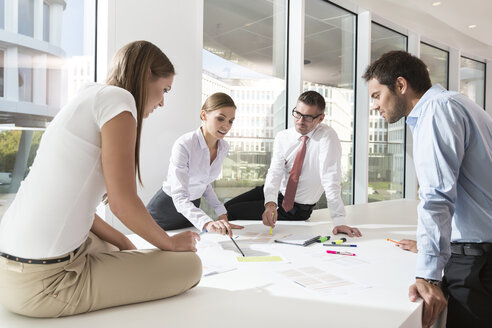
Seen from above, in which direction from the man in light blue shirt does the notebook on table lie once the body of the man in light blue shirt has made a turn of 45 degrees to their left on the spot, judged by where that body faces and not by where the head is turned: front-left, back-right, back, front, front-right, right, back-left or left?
right

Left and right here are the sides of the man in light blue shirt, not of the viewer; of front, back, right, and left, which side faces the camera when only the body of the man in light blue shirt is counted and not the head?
left

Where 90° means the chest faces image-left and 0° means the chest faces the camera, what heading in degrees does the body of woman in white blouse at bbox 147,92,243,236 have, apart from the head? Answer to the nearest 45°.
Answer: approximately 315°

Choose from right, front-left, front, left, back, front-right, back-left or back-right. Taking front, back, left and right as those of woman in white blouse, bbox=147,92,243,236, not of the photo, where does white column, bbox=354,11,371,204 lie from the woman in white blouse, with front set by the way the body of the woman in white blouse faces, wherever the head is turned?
left

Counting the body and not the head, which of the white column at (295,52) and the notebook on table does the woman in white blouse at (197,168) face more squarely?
the notebook on table

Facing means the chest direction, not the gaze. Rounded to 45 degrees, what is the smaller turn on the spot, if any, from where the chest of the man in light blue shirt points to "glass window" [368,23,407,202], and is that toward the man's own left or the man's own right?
approximately 90° to the man's own right

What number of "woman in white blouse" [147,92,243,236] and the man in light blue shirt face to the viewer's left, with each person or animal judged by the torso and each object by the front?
1

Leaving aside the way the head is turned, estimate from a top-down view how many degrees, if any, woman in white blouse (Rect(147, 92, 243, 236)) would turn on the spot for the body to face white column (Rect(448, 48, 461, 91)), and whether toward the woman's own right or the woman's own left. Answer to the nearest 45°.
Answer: approximately 90° to the woman's own left

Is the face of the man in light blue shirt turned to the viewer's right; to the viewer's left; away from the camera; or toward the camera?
to the viewer's left

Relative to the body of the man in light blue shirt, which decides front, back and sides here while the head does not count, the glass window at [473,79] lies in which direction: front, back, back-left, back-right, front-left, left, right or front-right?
right

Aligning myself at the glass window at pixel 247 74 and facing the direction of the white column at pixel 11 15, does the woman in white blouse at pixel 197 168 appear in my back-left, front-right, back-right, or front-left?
back-left

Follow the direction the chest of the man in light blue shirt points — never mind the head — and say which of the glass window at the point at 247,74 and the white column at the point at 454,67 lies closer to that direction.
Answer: the glass window

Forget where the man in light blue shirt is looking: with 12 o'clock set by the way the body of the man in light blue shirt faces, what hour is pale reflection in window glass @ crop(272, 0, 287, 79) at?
The pale reflection in window glass is roughly at 2 o'clock from the man in light blue shirt.

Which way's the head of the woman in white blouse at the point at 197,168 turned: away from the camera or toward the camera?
toward the camera

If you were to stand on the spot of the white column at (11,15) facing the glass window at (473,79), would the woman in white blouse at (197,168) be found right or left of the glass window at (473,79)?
right

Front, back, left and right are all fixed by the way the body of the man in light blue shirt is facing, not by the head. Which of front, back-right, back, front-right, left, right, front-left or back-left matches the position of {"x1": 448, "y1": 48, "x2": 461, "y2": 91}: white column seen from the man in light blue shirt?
right

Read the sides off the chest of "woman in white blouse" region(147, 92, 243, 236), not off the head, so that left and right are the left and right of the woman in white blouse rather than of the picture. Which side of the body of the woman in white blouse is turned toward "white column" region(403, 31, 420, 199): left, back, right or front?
left
